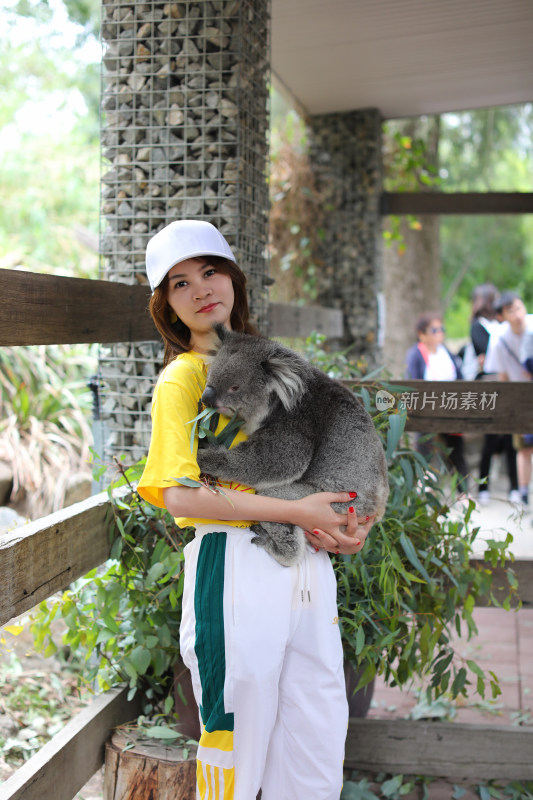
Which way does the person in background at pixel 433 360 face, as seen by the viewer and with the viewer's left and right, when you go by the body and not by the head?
facing the viewer and to the right of the viewer

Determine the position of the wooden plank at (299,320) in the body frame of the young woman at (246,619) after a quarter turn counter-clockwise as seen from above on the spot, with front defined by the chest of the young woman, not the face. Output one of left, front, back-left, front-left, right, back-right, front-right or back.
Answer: front-left

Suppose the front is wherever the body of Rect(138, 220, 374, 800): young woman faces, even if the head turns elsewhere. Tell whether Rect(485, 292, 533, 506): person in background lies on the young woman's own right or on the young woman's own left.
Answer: on the young woman's own left

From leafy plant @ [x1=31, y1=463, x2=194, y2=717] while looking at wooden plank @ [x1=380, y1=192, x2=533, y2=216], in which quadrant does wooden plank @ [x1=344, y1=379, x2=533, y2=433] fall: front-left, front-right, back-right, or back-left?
front-right

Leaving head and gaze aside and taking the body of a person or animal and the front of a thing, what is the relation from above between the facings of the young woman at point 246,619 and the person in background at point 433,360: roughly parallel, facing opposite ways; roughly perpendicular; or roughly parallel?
roughly parallel

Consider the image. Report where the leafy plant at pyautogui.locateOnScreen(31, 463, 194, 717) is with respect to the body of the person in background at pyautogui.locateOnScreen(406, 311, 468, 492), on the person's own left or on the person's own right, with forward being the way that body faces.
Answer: on the person's own right

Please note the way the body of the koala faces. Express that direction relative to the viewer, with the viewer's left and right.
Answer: facing to the left of the viewer

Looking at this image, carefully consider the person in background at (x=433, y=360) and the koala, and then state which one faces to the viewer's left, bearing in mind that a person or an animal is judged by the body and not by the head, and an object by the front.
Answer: the koala

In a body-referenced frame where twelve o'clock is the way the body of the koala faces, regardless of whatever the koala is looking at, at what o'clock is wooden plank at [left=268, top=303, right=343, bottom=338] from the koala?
The wooden plank is roughly at 3 o'clock from the koala.

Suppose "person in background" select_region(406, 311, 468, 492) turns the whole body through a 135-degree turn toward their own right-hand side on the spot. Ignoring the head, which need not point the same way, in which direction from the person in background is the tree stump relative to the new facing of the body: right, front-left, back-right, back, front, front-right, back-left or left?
left

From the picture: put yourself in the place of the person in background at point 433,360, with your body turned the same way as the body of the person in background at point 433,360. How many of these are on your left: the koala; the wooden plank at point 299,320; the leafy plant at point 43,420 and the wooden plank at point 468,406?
0

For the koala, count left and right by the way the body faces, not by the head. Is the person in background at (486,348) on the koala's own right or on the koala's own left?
on the koala's own right

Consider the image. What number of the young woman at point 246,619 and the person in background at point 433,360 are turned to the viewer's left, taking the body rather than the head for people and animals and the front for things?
0

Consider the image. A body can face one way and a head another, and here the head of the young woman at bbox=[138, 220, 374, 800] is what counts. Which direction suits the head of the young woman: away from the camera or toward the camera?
toward the camera

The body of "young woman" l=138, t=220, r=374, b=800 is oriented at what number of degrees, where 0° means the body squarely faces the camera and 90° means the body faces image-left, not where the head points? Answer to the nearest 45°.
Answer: approximately 315°

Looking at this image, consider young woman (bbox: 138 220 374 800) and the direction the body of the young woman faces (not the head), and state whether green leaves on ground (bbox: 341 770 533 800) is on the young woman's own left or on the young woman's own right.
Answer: on the young woman's own left
